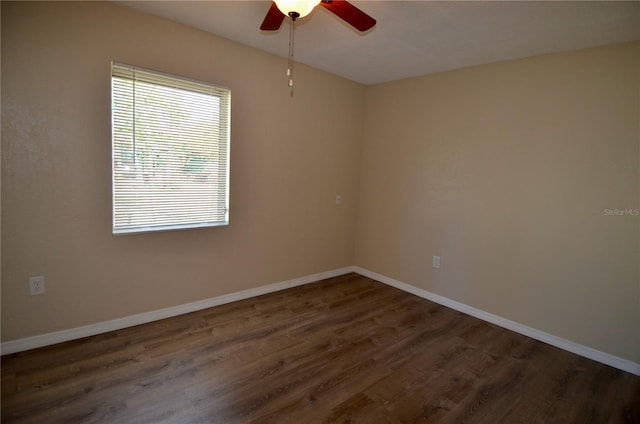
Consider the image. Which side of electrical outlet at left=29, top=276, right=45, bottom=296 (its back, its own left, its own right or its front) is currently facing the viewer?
front

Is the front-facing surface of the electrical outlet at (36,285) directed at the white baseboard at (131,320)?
no

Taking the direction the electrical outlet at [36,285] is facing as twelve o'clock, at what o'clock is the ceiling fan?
The ceiling fan is roughly at 11 o'clock from the electrical outlet.

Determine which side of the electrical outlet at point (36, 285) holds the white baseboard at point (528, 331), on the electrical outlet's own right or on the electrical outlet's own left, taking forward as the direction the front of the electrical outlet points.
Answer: on the electrical outlet's own left
